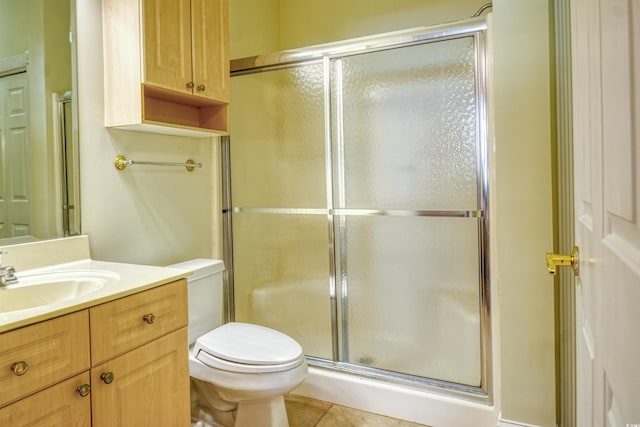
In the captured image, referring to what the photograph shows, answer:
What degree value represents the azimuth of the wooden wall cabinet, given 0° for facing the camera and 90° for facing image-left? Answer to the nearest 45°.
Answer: approximately 315°

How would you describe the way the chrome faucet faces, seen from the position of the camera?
facing the viewer and to the right of the viewer

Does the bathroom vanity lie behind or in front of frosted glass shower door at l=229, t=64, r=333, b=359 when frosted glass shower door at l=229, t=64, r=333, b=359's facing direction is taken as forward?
in front

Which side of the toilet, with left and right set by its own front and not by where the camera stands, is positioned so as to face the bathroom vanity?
right

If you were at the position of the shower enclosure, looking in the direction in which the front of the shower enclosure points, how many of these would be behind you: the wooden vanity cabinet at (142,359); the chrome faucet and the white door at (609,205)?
0

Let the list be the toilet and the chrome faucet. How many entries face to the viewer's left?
0

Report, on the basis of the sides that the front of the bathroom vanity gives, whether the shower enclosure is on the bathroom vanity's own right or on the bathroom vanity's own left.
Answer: on the bathroom vanity's own left

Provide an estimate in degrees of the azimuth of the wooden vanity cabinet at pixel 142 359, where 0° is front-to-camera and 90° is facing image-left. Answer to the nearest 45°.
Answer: approximately 315°

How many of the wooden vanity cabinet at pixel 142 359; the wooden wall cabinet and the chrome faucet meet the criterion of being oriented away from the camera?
0

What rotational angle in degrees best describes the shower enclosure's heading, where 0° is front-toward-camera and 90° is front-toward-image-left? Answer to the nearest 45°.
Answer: approximately 45°
